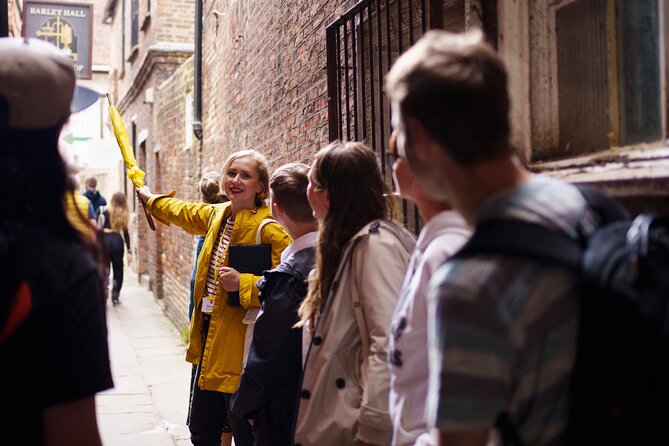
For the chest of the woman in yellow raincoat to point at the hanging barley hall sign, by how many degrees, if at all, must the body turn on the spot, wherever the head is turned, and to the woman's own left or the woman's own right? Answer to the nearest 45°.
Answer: approximately 135° to the woman's own right

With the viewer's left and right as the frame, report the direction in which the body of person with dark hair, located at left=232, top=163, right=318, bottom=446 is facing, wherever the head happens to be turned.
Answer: facing away from the viewer and to the left of the viewer

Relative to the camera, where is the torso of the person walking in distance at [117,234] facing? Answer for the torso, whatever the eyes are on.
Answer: away from the camera

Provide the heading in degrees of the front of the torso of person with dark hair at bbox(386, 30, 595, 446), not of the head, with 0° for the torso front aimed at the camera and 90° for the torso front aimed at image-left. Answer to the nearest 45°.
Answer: approximately 135°

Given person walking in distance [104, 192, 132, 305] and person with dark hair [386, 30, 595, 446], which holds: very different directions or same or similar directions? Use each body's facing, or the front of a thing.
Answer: same or similar directions

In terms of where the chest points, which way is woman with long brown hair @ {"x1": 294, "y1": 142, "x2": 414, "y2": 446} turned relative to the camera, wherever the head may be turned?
to the viewer's left

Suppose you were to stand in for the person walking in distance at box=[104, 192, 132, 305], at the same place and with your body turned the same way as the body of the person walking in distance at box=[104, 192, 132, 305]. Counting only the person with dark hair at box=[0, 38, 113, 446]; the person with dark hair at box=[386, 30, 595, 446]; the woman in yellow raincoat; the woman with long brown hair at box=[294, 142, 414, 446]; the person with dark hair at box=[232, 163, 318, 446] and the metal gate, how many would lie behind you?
6

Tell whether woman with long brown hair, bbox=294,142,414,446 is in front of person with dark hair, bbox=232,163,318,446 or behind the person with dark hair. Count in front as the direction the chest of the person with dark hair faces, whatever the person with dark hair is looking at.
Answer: behind

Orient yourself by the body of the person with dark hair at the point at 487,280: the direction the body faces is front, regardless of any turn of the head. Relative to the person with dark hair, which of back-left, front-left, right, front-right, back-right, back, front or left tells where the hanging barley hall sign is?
front

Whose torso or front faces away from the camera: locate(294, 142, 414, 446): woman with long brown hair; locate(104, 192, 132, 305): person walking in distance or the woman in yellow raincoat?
the person walking in distance

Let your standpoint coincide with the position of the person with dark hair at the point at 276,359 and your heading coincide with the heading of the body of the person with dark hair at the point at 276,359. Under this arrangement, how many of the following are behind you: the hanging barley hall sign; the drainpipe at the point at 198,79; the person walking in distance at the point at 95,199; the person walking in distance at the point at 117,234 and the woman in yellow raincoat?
0

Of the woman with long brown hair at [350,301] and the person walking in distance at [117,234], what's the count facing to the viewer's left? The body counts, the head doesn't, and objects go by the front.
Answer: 1

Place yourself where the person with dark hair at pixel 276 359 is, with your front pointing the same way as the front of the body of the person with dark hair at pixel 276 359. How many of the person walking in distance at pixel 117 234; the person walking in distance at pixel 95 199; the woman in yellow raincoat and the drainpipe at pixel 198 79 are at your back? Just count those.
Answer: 0

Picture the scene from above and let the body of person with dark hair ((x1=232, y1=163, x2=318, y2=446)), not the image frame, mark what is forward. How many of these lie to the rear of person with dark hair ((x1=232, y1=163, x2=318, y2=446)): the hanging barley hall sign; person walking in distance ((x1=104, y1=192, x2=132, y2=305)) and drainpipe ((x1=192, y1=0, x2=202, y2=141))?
0
